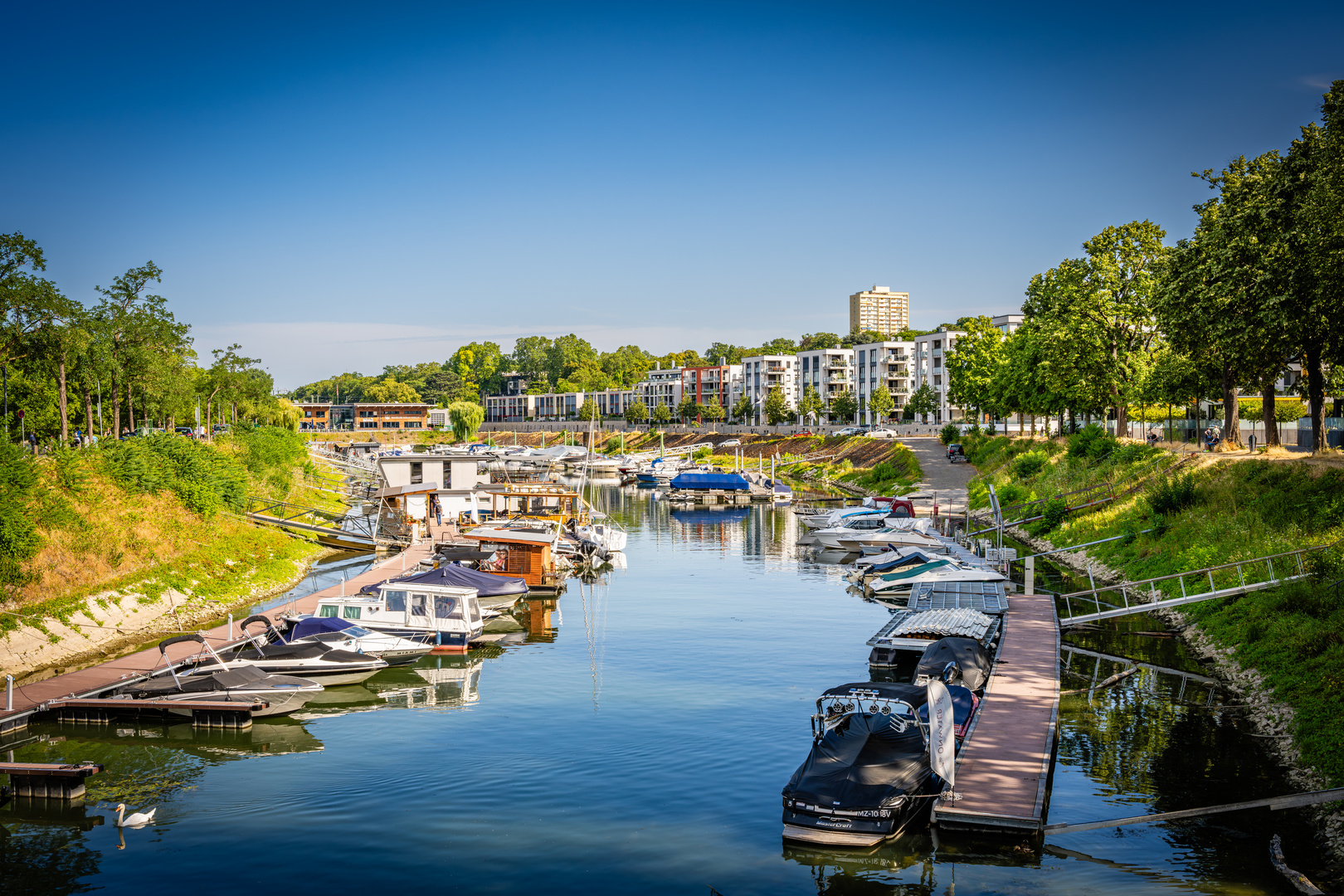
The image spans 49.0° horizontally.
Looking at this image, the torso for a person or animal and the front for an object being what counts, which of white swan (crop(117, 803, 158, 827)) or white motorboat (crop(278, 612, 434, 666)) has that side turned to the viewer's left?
the white swan

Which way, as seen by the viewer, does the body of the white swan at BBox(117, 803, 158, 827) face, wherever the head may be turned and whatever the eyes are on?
to the viewer's left

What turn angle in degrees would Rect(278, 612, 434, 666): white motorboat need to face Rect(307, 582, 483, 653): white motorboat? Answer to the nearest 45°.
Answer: approximately 90° to its left

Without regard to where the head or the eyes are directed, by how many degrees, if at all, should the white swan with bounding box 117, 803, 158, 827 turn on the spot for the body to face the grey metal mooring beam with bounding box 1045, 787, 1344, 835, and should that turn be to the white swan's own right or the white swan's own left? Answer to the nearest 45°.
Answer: approximately 135° to the white swan's own left

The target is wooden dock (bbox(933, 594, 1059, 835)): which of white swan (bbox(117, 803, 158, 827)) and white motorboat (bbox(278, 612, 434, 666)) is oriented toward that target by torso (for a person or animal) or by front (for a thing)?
the white motorboat

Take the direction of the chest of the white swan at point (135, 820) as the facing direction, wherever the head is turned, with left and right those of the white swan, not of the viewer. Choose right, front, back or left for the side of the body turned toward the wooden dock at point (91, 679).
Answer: right
